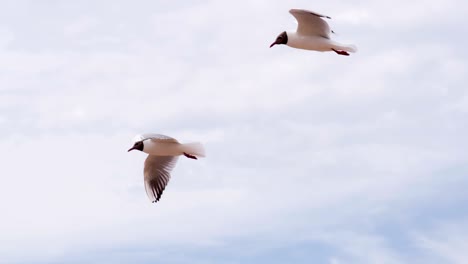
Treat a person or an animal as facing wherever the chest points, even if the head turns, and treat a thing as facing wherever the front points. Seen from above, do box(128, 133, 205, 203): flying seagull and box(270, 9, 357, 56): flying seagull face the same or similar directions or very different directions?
same or similar directions

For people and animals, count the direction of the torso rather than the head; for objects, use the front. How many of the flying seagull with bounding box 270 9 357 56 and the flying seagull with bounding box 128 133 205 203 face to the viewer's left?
2

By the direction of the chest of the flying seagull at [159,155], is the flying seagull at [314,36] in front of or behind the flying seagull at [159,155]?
behind

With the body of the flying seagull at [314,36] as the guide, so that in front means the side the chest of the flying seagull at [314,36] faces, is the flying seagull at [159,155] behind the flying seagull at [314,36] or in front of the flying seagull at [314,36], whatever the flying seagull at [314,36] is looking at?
in front

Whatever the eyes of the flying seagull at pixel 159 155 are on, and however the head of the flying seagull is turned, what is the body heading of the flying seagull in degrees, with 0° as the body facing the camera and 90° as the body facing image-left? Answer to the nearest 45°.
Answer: approximately 90°

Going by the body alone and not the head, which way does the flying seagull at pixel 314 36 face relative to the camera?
to the viewer's left
